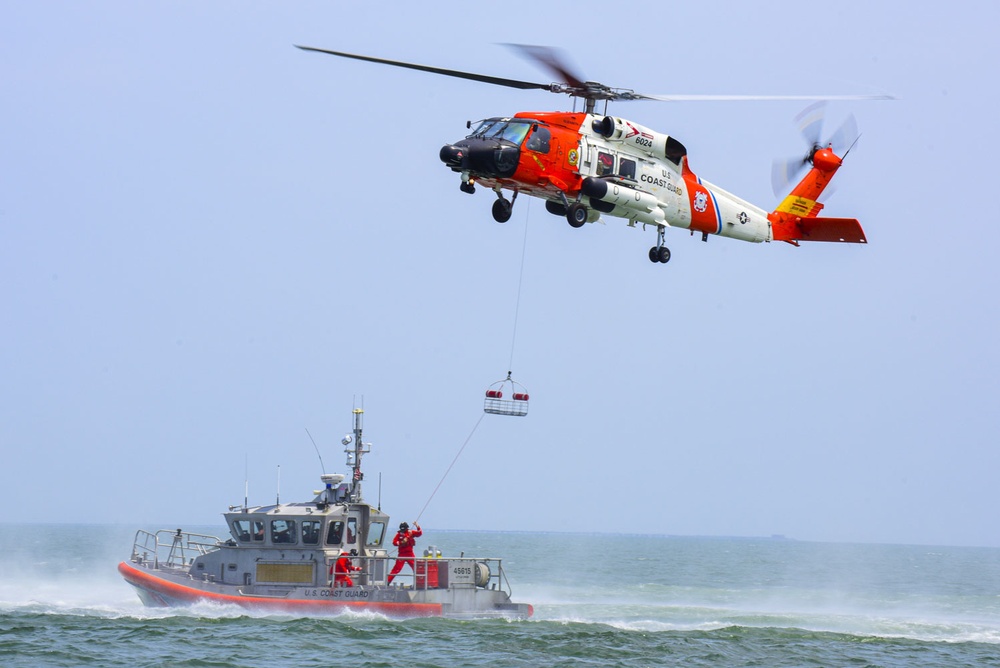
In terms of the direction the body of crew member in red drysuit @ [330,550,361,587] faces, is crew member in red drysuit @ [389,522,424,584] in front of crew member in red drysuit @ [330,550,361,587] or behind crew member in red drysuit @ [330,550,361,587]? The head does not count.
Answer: in front

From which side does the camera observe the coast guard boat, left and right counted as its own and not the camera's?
left

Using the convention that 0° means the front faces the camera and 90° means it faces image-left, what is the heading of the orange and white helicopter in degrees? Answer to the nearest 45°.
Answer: approximately 45°

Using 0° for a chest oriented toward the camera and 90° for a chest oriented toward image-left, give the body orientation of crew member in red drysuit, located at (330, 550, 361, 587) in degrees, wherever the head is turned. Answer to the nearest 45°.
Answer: approximately 270°

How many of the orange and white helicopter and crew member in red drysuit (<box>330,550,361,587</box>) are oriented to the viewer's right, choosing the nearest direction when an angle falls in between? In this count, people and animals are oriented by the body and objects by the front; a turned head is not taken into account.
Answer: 1
